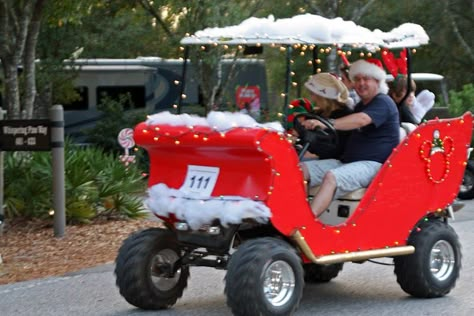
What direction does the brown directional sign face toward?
toward the camera

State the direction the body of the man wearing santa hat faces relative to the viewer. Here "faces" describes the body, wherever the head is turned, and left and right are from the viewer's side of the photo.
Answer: facing the viewer and to the left of the viewer

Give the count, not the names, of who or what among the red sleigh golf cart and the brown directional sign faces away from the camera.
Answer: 0

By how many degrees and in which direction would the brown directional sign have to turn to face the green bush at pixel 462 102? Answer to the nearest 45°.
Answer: approximately 135° to its left

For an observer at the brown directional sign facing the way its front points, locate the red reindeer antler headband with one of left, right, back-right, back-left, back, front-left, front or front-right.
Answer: front-left

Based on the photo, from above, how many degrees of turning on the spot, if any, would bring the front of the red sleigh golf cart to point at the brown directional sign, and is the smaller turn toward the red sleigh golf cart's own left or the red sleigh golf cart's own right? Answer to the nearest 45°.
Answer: approximately 90° to the red sleigh golf cart's own right

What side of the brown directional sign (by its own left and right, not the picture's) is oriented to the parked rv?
back

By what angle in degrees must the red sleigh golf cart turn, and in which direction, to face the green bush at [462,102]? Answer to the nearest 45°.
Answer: approximately 135° to its right

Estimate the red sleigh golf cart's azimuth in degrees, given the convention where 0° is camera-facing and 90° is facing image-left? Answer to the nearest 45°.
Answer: approximately 45°

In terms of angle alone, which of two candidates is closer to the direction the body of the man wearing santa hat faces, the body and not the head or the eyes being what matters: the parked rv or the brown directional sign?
the brown directional sign

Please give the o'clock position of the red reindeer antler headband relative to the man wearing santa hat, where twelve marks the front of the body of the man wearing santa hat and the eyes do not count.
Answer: The red reindeer antler headband is roughly at 5 o'clock from the man wearing santa hat.
